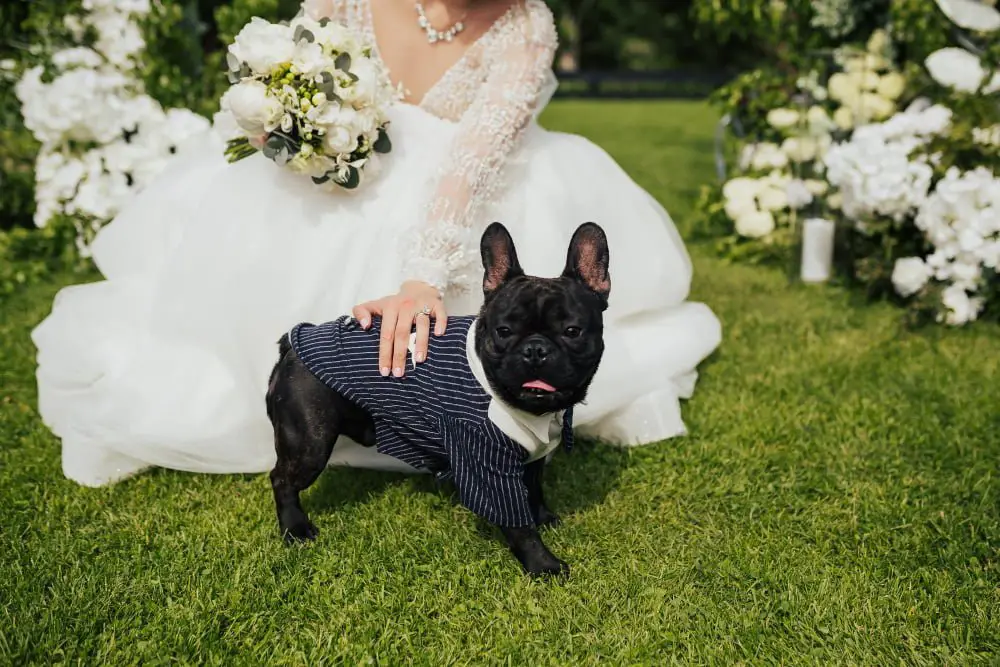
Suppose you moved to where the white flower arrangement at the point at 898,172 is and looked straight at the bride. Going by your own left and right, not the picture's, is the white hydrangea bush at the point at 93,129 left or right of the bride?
right

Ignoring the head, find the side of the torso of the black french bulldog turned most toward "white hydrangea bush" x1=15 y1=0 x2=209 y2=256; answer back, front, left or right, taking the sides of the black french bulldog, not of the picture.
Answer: back

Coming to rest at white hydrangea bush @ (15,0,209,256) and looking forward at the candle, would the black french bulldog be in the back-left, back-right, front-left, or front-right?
front-right

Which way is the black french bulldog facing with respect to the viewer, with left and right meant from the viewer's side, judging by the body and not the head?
facing the viewer and to the right of the viewer

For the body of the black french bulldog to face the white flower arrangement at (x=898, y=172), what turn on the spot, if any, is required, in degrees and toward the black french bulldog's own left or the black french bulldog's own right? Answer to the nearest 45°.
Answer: approximately 90° to the black french bulldog's own left

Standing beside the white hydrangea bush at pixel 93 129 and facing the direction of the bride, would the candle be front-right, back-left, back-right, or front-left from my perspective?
front-left

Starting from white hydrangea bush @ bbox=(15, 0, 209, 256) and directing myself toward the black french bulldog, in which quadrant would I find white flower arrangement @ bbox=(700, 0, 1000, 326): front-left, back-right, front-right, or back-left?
front-left

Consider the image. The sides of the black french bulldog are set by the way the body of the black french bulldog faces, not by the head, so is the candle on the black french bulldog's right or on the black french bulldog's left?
on the black french bulldog's left
